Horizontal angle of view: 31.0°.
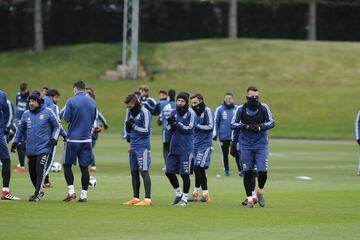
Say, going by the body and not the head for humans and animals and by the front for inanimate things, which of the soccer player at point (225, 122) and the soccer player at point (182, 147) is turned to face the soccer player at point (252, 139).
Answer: the soccer player at point (225, 122)

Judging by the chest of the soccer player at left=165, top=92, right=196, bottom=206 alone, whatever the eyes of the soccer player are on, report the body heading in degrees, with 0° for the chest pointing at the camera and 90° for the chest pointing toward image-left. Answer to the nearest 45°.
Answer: approximately 45°

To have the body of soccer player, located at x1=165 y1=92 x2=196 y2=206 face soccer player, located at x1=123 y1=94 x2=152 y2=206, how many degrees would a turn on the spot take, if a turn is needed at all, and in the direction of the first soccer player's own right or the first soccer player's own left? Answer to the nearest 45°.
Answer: approximately 45° to the first soccer player's own right

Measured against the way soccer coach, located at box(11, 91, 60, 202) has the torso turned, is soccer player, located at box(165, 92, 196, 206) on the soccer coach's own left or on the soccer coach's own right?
on the soccer coach's own left

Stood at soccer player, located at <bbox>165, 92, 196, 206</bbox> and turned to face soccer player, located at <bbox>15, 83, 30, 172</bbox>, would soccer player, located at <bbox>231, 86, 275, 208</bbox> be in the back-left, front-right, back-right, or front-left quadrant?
back-right

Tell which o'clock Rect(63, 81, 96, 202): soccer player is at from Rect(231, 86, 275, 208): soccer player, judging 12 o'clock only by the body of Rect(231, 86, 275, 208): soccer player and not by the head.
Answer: Rect(63, 81, 96, 202): soccer player is roughly at 3 o'clock from Rect(231, 86, 275, 208): soccer player.
